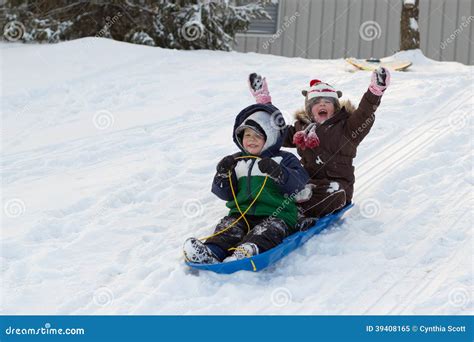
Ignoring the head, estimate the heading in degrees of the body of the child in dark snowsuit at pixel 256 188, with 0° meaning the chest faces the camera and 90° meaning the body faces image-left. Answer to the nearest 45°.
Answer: approximately 45°

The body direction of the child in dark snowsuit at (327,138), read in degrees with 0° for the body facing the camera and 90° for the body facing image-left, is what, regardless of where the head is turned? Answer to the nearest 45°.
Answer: approximately 45°
